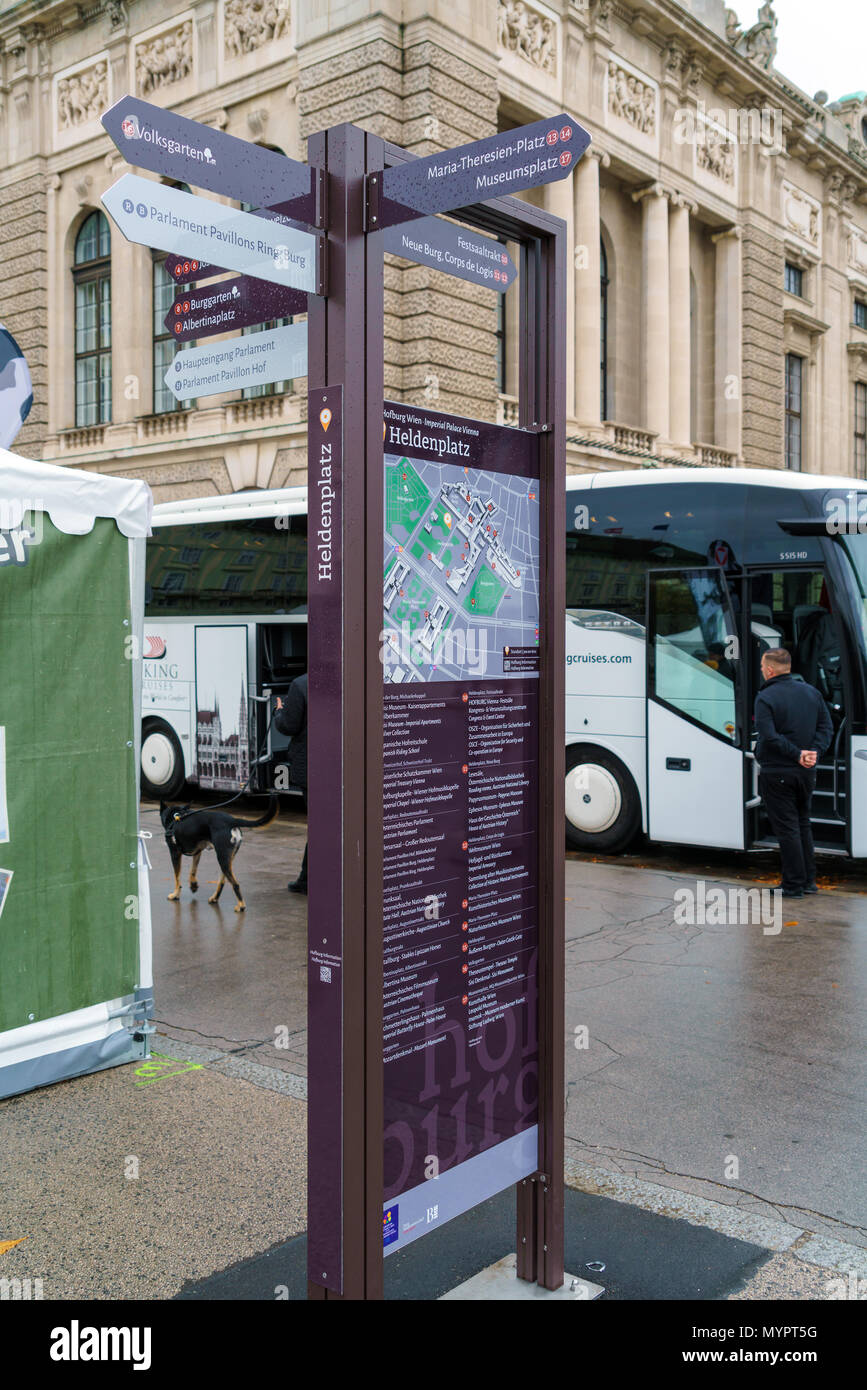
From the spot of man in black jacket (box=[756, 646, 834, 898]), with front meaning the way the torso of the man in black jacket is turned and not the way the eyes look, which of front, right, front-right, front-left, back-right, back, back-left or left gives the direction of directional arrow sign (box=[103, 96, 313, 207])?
back-left

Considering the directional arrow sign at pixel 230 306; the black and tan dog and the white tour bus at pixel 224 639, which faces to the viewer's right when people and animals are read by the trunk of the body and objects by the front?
the white tour bus

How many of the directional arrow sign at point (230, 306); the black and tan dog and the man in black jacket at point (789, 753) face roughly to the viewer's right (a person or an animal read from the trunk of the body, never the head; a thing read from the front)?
0

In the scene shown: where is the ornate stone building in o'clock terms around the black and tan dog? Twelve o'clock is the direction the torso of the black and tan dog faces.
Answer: The ornate stone building is roughly at 2 o'clock from the black and tan dog.

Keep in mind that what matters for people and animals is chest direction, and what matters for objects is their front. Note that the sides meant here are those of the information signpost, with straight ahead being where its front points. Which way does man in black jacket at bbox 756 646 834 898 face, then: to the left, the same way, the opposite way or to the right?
the opposite way

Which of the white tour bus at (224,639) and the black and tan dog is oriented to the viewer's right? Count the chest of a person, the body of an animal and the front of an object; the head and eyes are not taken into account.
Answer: the white tour bus

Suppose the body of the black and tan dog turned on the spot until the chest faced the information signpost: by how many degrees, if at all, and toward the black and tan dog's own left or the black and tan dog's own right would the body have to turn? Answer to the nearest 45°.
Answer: approximately 135° to the black and tan dog's own left

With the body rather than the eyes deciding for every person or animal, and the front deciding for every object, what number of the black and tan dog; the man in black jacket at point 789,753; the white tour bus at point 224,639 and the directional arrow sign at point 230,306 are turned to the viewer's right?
1

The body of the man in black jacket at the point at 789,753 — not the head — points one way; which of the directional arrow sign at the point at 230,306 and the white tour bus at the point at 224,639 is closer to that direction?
the white tour bus

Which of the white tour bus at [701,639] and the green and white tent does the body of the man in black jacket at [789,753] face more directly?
the white tour bus

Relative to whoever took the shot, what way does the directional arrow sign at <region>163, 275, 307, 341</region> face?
facing the viewer and to the left of the viewer

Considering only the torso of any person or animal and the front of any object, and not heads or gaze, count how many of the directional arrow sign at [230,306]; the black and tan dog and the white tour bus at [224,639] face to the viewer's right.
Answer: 1

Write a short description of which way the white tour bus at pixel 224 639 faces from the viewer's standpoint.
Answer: facing to the right of the viewer

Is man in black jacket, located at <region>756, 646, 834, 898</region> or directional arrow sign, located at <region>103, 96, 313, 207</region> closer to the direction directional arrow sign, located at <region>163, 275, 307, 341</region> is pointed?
the directional arrow sign

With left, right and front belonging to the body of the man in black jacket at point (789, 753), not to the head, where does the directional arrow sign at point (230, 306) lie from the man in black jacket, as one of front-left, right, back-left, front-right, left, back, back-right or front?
back-left

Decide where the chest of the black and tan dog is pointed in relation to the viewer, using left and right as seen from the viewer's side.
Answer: facing away from the viewer and to the left of the viewer

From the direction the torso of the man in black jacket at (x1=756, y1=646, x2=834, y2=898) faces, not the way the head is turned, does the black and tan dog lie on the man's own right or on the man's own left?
on the man's own left

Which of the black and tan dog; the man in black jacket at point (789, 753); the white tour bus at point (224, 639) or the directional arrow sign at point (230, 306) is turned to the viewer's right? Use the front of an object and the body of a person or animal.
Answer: the white tour bus
